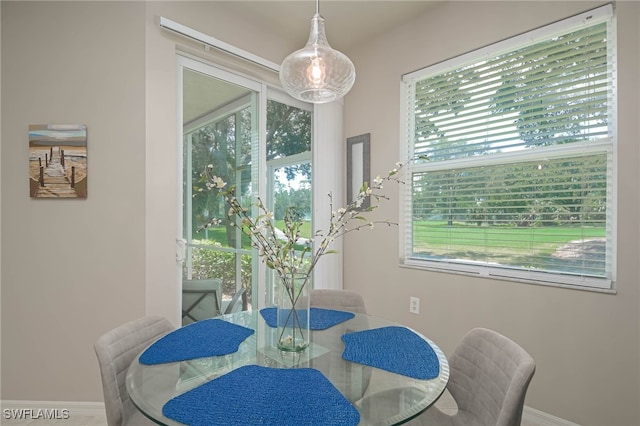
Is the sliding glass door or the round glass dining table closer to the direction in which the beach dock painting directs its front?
the round glass dining table

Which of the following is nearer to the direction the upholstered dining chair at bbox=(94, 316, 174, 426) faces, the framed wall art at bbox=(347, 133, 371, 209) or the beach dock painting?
the framed wall art

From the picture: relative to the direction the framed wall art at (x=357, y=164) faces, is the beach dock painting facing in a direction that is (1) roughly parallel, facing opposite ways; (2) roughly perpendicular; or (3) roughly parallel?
roughly perpendicular

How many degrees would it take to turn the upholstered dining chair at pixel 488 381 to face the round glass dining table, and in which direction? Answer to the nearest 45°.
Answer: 0° — it already faces it

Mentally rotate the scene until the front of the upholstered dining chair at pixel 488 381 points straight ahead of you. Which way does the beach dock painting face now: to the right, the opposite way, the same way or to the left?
to the left

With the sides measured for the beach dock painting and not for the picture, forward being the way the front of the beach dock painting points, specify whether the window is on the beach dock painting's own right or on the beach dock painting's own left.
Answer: on the beach dock painting's own left

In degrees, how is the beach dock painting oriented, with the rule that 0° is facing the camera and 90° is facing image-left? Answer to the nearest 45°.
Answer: approximately 0°

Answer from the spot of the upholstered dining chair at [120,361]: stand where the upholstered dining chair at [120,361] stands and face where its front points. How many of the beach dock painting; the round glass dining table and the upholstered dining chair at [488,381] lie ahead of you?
2

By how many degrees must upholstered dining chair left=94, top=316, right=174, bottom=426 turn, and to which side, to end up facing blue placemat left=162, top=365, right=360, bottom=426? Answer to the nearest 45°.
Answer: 0° — it already faces it

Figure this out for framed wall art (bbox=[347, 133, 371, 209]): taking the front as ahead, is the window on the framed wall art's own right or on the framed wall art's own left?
on the framed wall art's own left
